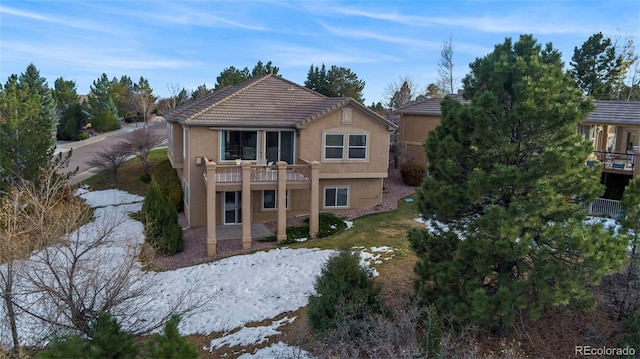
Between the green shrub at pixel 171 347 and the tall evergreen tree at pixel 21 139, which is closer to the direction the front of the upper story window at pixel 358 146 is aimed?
the green shrub

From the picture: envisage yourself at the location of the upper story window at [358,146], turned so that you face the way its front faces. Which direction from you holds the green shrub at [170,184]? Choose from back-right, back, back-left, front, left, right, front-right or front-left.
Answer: right

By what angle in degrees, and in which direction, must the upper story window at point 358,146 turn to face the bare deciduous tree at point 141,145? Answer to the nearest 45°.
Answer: approximately 135° to its right

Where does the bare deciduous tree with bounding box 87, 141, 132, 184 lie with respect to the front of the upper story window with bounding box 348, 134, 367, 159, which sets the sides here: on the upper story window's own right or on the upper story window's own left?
on the upper story window's own right

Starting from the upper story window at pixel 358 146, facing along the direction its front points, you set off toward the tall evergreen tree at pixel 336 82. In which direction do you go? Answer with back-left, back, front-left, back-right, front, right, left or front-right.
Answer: back

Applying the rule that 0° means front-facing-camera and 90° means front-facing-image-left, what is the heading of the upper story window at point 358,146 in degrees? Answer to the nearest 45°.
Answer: approximately 0°

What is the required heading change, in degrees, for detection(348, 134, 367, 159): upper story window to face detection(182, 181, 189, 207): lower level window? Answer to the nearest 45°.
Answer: approximately 90° to its right
